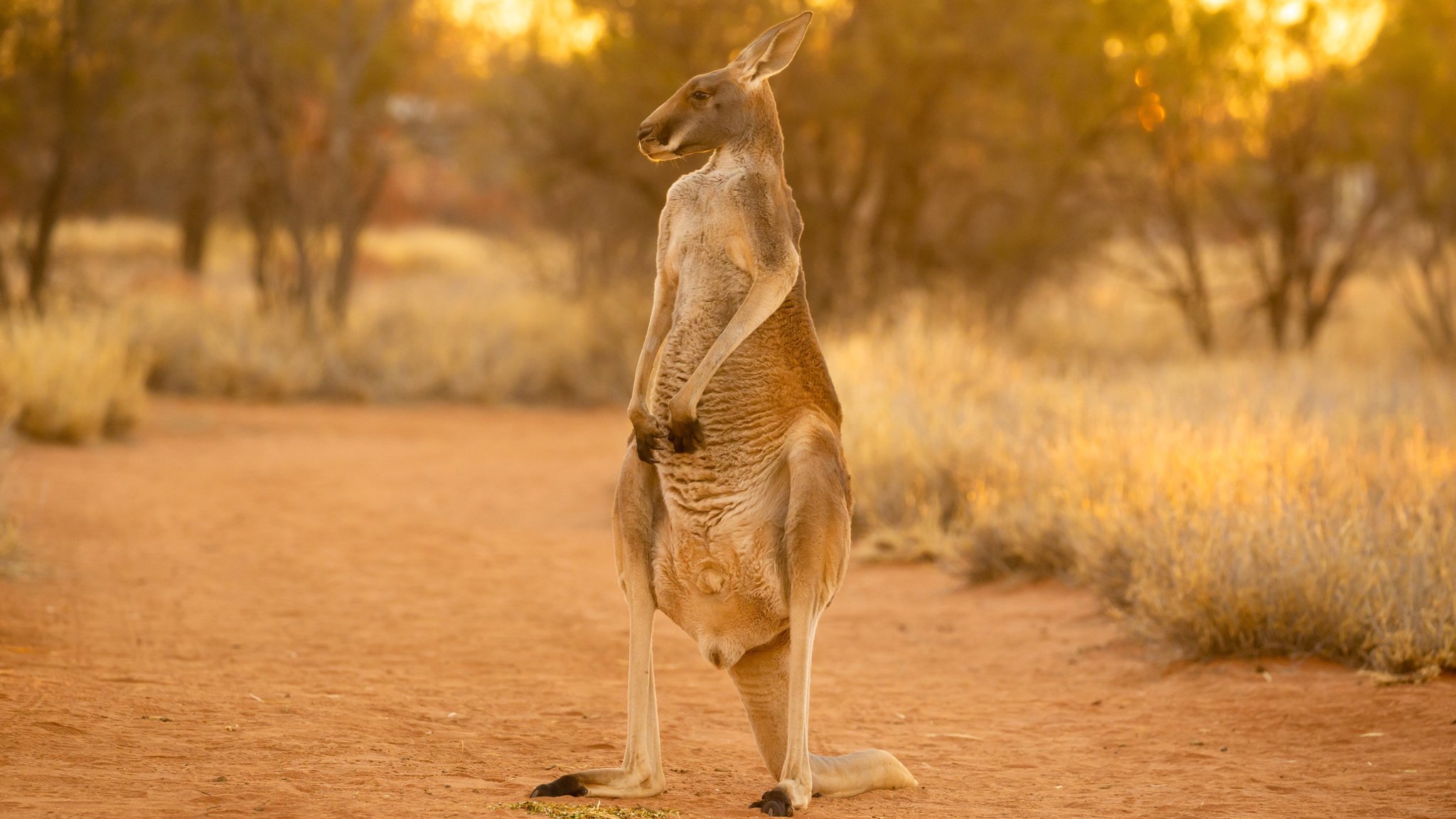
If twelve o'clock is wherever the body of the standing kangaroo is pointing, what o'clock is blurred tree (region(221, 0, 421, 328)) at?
The blurred tree is roughly at 4 o'clock from the standing kangaroo.

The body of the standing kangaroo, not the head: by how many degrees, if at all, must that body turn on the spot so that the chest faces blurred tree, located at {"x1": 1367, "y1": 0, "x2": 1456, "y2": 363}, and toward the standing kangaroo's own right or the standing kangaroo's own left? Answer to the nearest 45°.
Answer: approximately 180°

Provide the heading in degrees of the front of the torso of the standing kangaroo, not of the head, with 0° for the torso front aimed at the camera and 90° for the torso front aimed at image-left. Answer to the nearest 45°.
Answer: approximately 45°

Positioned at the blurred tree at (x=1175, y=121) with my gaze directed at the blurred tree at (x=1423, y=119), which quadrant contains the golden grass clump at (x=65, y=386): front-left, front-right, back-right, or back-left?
back-right

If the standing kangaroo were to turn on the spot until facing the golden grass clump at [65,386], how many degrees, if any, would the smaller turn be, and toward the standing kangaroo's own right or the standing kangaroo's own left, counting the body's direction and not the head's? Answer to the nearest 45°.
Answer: approximately 90° to the standing kangaroo's own right

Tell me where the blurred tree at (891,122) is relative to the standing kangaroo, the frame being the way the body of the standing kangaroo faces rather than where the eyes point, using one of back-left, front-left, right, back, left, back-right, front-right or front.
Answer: back-right

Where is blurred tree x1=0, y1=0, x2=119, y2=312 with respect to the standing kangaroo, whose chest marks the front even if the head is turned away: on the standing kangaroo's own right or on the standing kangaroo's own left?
on the standing kangaroo's own right
